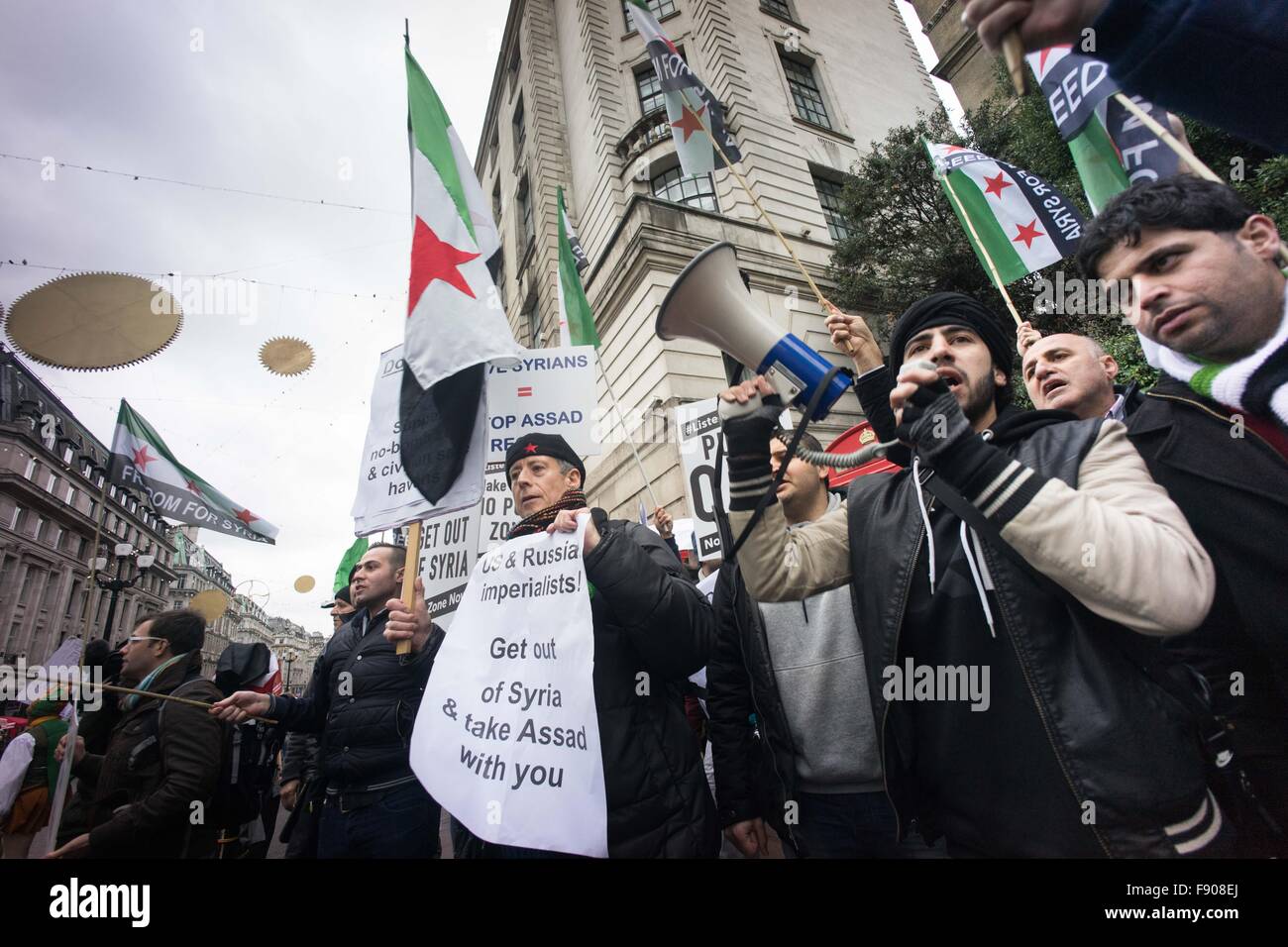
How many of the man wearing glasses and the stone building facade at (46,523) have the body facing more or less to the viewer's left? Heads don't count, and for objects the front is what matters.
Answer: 1

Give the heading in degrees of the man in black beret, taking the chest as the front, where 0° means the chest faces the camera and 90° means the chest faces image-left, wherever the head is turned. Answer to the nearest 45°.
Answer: approximately 45°

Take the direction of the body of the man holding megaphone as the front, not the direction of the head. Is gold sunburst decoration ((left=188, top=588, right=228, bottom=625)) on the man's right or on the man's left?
on the man's right

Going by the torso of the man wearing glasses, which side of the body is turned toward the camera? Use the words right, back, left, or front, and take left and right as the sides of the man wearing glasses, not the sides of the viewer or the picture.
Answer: left

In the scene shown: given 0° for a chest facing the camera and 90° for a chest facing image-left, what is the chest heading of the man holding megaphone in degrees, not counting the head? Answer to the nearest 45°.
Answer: approximately 45°

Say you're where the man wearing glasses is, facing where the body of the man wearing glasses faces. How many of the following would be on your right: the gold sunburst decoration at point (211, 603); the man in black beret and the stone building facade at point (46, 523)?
2

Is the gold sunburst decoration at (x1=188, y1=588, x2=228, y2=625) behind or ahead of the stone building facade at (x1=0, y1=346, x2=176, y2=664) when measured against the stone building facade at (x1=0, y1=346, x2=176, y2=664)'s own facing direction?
ahead

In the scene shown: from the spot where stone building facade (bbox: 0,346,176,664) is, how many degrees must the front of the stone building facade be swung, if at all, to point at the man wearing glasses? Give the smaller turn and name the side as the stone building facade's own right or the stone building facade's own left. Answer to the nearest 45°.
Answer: approximately 45° to the stone building facade's own right

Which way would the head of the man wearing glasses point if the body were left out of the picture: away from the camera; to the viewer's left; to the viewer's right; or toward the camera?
to the viewer's left
